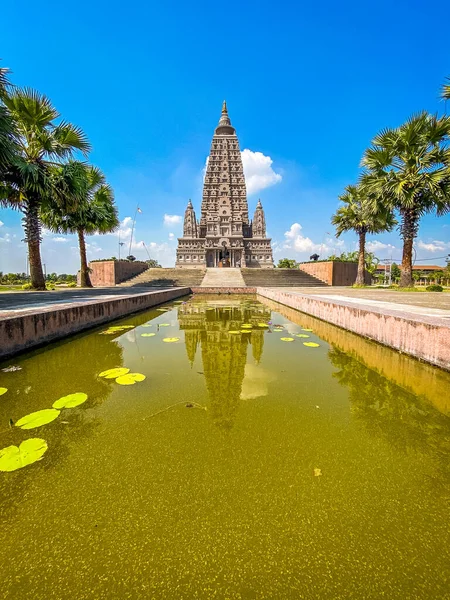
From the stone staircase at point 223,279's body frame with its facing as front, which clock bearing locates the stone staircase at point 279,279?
the stone staircase at point 279,279 is roughly at 9 o'clock from the stone staircase at point 223,279.

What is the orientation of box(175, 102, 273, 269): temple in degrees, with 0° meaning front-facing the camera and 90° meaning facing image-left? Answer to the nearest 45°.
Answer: approximately 0°

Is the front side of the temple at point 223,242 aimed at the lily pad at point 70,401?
yes

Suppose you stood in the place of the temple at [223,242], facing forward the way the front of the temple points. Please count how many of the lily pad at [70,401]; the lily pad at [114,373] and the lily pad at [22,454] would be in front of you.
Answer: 3

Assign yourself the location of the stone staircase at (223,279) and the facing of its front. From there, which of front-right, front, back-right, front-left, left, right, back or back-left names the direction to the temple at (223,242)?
back

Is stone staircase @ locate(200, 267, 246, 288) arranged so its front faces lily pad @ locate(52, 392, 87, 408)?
yes

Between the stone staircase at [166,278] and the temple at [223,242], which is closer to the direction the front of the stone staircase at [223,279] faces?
the stone staircase

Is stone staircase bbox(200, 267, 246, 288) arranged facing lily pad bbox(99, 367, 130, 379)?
yes
